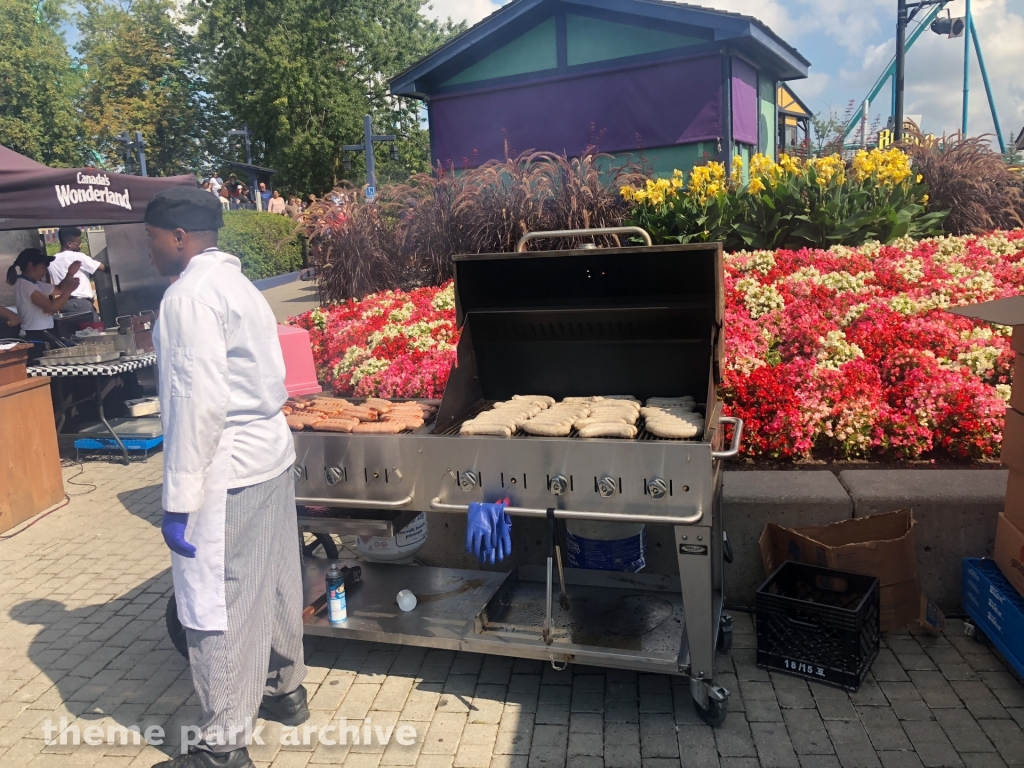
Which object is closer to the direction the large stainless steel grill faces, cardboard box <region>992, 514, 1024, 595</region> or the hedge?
the cardboard box

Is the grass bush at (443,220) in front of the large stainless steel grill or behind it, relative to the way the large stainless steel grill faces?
behind

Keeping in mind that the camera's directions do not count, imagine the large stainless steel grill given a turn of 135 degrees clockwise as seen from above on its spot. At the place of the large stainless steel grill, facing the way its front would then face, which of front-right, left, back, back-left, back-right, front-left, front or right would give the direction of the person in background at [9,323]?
front

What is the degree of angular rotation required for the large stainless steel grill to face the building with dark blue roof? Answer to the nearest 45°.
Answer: approximately 180°

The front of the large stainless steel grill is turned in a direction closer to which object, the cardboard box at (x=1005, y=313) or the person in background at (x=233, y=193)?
the cardboard box

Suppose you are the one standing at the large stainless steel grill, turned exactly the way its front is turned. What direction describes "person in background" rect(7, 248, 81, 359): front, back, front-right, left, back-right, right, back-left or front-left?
back-right

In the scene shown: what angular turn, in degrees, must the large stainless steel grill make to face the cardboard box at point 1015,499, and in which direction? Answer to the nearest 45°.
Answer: approximately 90° to its left

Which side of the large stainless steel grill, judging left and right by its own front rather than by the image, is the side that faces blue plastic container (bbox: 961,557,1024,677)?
left

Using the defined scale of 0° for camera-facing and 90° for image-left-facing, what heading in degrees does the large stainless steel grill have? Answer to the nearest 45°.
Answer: approximately 0°

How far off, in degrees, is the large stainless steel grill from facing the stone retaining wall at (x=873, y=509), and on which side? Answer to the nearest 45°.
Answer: approximately 90° to its left

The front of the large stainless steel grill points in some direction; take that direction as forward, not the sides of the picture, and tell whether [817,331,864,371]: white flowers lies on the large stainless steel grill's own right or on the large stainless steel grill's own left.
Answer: on the large stainless steel grill's own left

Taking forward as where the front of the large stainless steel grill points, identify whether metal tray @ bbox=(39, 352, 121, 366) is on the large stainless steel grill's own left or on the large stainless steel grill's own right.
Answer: on the large stainless steel grill's own right
